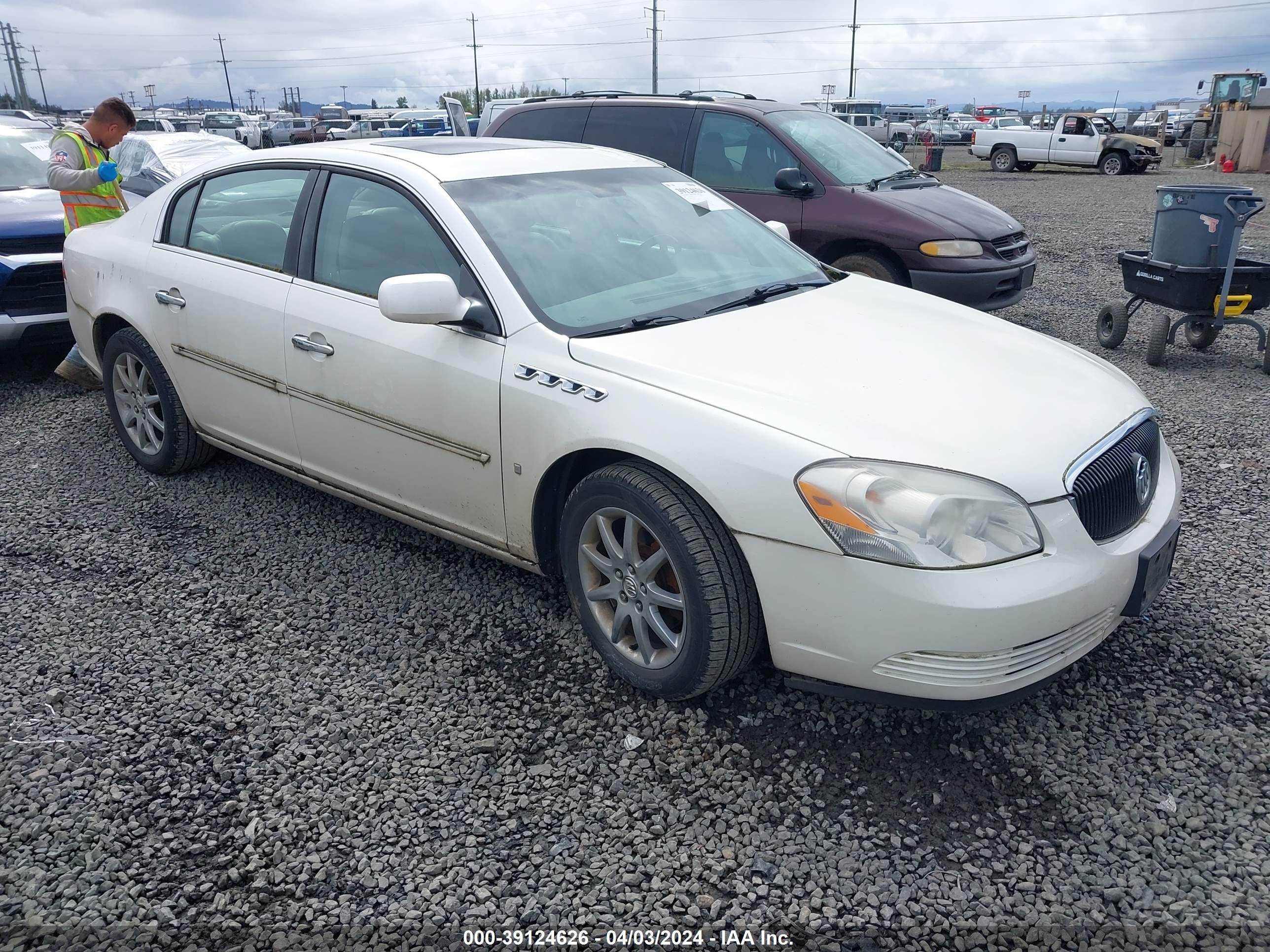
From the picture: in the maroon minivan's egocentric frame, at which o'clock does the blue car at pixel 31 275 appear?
The blue car is roughly at 4 o'clock from the maroon minivan.

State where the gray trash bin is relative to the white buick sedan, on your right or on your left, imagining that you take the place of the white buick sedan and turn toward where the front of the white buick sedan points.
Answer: on your left

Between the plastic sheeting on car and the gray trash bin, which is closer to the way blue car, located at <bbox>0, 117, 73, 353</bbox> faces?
the gray trash bin

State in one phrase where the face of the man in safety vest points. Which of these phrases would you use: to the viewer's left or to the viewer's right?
to the viewer's right

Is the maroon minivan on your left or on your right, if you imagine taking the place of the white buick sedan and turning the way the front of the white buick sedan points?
on your left

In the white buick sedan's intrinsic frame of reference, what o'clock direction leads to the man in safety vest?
The man in safety vest is roughly at 6 o'clock from the white buick sedan.

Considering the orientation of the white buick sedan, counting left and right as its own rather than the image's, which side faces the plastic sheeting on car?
back

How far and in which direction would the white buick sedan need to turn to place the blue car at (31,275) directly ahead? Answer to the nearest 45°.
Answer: approximately 180°

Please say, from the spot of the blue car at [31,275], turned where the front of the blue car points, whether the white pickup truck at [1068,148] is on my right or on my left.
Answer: on my left

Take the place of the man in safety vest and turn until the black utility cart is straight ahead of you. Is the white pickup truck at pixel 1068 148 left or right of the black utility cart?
left
